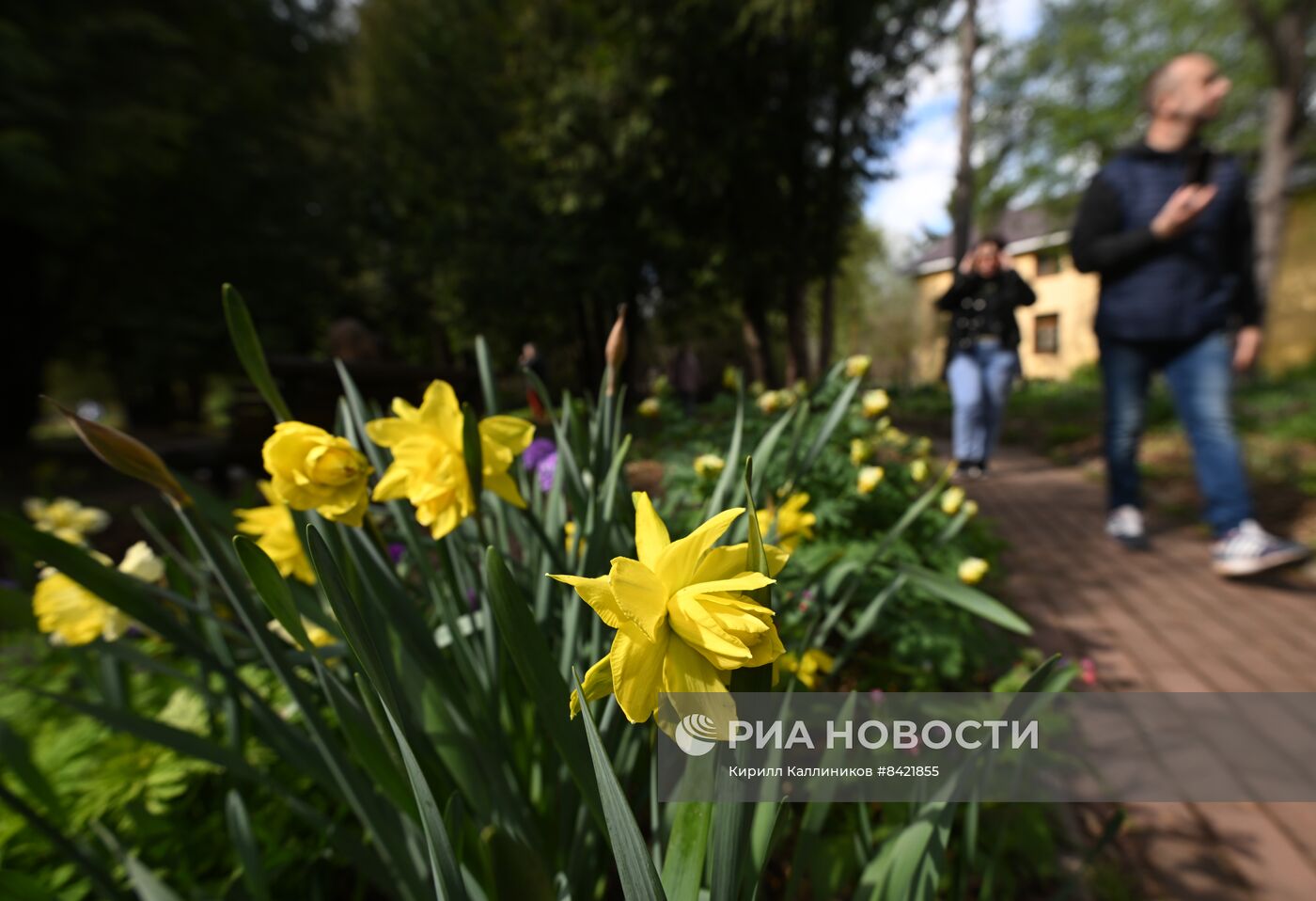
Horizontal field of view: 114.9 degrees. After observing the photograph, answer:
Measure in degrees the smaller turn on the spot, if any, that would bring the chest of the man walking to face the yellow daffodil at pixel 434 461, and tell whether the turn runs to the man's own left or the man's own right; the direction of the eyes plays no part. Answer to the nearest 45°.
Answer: approximately 45° to the man's own right

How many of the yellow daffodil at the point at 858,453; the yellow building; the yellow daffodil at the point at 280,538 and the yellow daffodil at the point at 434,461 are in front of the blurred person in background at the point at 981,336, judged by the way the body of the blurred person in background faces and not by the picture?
3

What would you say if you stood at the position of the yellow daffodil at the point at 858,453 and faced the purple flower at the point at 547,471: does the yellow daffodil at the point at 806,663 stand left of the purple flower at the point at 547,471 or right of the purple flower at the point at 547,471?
left

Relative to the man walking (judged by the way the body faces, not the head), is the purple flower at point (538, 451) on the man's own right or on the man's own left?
on the man's own right

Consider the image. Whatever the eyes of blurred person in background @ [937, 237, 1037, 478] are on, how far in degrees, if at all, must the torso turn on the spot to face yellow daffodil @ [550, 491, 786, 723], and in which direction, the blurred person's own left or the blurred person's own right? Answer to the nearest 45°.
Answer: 0° — they already face it

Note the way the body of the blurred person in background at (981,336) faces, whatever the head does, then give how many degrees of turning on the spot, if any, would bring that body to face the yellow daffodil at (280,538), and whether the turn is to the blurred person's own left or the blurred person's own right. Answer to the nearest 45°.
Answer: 0° — they already face it

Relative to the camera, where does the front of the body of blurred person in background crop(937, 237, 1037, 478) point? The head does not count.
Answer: toward the camera

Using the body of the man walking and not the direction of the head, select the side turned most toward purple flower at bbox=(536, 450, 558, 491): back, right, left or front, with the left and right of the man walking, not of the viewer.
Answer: right

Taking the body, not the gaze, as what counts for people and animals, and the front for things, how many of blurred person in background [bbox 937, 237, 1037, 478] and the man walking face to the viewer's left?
0

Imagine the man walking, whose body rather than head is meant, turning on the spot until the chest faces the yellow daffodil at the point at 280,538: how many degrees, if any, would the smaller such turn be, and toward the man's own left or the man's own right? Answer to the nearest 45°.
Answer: approximately 45° to the man's own right

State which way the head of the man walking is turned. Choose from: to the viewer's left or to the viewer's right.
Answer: to the viewer's right

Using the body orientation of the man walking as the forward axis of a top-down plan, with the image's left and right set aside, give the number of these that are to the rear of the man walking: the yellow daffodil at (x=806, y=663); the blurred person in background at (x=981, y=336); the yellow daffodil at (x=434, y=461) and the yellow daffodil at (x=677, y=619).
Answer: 1

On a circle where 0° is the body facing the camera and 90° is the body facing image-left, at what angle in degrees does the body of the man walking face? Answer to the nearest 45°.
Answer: approximately 315°

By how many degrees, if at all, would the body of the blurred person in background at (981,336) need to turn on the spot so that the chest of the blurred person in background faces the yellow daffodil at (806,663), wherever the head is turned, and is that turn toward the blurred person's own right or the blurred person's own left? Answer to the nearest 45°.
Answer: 0° — they already face it

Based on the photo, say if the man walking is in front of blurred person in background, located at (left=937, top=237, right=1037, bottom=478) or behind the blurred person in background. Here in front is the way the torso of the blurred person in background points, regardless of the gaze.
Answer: in front

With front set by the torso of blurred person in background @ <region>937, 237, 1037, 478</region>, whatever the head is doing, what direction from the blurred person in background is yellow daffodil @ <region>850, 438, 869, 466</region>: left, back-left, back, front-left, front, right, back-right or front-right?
front

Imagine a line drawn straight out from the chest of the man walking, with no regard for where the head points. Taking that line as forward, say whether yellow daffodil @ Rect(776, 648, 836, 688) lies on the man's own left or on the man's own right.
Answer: on the man's own right
